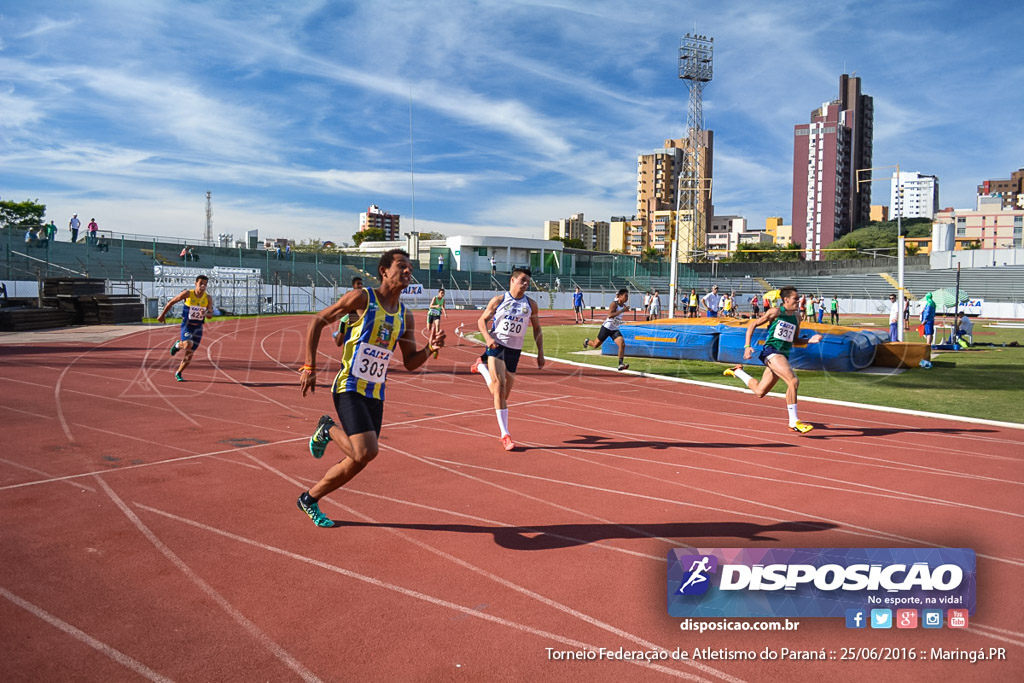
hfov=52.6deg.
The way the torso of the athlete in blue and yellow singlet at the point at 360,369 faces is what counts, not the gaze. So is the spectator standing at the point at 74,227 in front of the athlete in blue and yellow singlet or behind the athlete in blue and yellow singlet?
behind

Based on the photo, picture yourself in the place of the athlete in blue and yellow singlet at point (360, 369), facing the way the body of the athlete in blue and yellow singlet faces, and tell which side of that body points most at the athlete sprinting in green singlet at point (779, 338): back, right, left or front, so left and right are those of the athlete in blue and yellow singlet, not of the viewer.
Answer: left

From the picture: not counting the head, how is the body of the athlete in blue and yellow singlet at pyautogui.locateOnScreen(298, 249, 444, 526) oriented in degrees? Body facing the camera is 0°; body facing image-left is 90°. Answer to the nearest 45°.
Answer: approximately 315°

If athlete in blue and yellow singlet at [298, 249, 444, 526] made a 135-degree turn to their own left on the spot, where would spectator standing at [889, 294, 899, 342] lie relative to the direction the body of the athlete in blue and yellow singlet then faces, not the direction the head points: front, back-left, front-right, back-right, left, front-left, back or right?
front-right

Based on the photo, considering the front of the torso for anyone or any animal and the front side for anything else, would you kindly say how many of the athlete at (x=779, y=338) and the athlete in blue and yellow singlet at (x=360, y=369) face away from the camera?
0

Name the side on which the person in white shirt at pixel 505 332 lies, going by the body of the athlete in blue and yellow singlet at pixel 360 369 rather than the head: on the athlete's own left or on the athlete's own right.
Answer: on the athlete's own left

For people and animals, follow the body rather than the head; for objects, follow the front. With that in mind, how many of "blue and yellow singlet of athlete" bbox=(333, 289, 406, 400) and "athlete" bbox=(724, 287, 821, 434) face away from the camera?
0

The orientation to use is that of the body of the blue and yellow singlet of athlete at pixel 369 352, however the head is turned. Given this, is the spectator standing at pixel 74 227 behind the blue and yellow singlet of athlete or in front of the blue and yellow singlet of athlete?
behind

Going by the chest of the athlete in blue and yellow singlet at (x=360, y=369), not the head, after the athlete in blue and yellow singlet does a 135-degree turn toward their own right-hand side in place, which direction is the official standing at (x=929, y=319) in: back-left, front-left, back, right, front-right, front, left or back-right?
back-right
